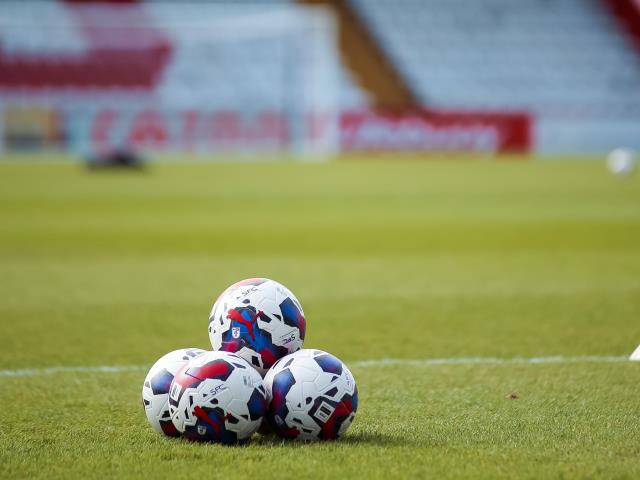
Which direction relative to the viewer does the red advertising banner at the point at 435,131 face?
toward the camera

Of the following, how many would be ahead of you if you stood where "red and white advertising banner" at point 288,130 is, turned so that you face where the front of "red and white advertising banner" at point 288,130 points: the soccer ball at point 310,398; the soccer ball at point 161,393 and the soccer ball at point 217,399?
3

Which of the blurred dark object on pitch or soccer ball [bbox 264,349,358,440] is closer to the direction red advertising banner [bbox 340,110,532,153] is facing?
the soccer ball

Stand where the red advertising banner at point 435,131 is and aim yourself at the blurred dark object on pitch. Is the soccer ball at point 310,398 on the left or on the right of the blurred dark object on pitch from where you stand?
left

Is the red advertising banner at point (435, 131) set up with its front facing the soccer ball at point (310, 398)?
yes

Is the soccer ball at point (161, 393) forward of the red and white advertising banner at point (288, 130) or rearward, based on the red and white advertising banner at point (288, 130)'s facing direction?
forward

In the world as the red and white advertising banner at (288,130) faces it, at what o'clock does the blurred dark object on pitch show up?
The blurred dark object on pitch is roughly at 1 o'clock from the red and white advertising banner.

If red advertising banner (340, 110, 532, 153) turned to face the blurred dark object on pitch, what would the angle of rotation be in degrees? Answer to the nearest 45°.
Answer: approximately 45° to its right

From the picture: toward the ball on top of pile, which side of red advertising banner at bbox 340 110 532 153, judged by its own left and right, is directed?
front

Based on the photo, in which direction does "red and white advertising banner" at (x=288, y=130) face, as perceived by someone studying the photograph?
facing the viewer

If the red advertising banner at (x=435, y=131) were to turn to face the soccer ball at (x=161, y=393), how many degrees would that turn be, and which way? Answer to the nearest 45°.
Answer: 0° — it already faces it

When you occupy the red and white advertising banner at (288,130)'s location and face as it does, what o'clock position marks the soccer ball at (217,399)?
The soccer ball is roughly at 12 o'clock from the red and white advertising banner.

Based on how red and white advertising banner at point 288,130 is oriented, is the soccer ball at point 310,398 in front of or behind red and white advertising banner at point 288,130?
in front
